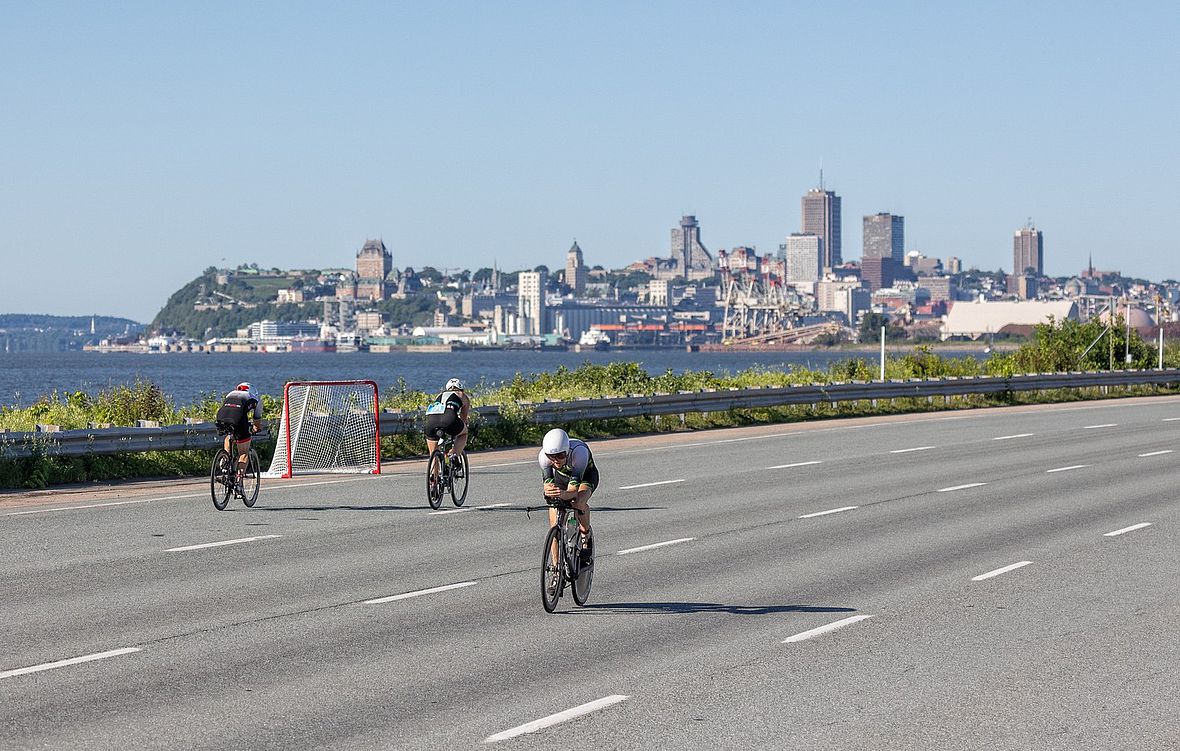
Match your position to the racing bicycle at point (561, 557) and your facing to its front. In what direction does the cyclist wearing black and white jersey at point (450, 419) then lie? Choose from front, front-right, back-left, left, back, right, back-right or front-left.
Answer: back-right

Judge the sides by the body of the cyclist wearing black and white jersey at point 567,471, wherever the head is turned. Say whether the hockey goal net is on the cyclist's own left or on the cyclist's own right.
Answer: on the cyclist's own right

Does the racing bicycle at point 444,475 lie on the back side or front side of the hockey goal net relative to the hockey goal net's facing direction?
on the front side

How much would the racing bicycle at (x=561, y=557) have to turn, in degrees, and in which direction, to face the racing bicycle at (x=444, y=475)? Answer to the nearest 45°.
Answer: approximately 135° to its right

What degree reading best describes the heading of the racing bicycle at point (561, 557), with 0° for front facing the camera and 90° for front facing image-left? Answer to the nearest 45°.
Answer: approximately 45°

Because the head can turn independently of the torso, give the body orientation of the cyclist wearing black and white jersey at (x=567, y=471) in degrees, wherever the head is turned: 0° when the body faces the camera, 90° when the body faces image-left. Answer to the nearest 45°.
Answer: approximately 45°

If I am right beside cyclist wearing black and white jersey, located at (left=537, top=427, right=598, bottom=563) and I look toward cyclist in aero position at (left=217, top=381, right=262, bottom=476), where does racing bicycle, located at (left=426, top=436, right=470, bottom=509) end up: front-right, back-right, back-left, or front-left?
front-right
